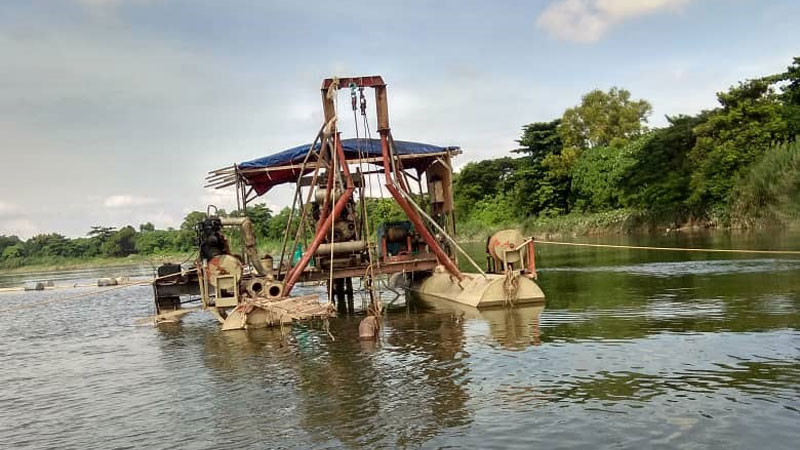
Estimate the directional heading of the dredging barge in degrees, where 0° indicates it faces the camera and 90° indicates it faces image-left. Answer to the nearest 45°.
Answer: approximately 0°
